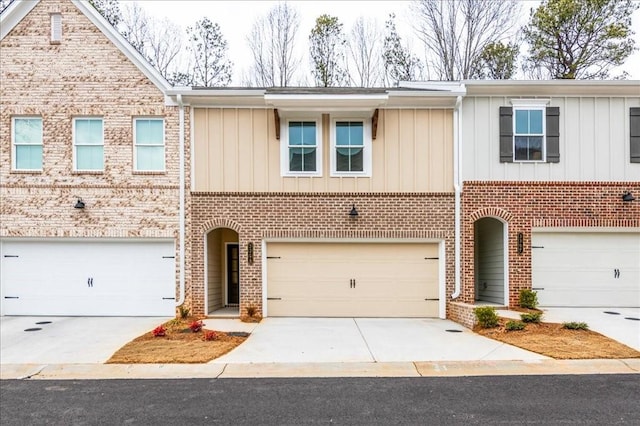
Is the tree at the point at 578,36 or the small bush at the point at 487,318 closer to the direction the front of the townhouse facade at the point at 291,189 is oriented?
the small bush

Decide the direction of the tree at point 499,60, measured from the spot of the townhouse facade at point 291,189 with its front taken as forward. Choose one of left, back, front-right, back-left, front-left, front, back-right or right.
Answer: back-left

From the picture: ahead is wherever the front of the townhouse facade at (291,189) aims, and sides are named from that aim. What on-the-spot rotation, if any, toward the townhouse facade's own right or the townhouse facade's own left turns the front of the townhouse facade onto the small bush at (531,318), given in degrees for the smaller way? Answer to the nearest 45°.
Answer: approximately 90° to the townhouse facade's own left

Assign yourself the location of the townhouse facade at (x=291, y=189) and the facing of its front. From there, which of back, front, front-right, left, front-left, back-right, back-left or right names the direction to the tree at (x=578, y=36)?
back-left

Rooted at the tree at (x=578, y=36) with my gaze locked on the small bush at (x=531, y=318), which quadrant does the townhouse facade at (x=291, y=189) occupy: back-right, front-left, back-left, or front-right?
front-right

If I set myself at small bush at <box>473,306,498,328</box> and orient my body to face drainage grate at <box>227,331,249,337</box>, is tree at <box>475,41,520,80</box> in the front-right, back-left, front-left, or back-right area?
back-right

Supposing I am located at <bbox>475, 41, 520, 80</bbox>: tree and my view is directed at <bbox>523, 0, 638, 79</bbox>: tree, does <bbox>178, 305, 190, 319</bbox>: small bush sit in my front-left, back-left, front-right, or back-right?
back-right

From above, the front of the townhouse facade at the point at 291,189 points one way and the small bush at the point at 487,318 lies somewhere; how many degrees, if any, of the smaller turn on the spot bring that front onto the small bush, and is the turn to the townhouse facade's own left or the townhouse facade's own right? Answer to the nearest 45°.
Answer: approximately 45° to the townhouse facade's own left

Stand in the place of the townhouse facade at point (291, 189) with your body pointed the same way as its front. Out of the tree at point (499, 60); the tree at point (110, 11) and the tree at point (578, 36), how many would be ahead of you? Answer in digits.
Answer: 0

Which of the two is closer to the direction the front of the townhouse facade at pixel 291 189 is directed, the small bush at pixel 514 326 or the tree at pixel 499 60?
the small bush

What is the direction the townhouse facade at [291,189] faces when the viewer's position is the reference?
facing the viewer

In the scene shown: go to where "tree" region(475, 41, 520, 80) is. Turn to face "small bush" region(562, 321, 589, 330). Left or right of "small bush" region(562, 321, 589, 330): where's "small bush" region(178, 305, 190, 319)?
right

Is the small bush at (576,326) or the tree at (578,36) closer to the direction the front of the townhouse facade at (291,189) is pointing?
the small bush

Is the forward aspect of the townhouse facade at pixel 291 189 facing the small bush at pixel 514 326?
no

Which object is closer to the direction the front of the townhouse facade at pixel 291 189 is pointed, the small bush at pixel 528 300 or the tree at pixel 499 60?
the small bush

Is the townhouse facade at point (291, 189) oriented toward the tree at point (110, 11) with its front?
no
